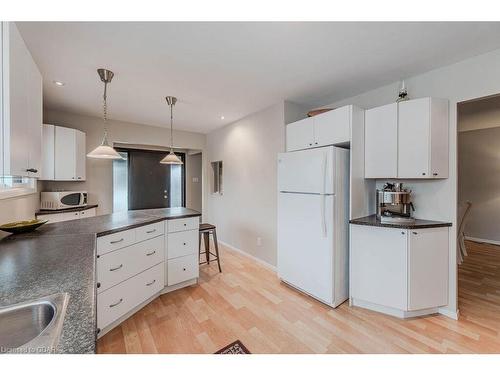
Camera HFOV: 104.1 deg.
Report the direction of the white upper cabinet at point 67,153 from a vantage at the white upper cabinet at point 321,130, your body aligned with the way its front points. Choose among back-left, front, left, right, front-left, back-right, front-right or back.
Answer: front-right

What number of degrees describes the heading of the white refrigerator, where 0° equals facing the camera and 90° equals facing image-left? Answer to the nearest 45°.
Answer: approximately 45°

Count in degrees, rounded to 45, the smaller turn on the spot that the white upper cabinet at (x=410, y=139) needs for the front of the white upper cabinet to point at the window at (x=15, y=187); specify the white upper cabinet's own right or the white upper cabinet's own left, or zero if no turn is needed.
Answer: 0° — it already faces it

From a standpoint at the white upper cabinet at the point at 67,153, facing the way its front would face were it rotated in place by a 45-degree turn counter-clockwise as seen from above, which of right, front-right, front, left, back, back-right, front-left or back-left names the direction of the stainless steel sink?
right

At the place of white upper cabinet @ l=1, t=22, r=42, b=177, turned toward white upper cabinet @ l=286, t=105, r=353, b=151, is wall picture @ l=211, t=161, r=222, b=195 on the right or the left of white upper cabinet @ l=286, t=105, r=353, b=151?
left

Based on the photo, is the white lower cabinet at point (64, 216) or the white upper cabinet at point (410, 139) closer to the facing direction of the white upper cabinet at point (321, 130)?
the white lower cabinet

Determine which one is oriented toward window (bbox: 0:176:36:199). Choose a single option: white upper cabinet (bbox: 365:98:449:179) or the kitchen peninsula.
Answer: the white upper cabinet

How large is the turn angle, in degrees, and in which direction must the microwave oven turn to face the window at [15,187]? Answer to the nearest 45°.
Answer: approximately 45° to its right

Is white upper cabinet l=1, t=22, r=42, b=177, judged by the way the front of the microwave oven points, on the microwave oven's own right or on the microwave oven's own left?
on the microwave oven's own right
